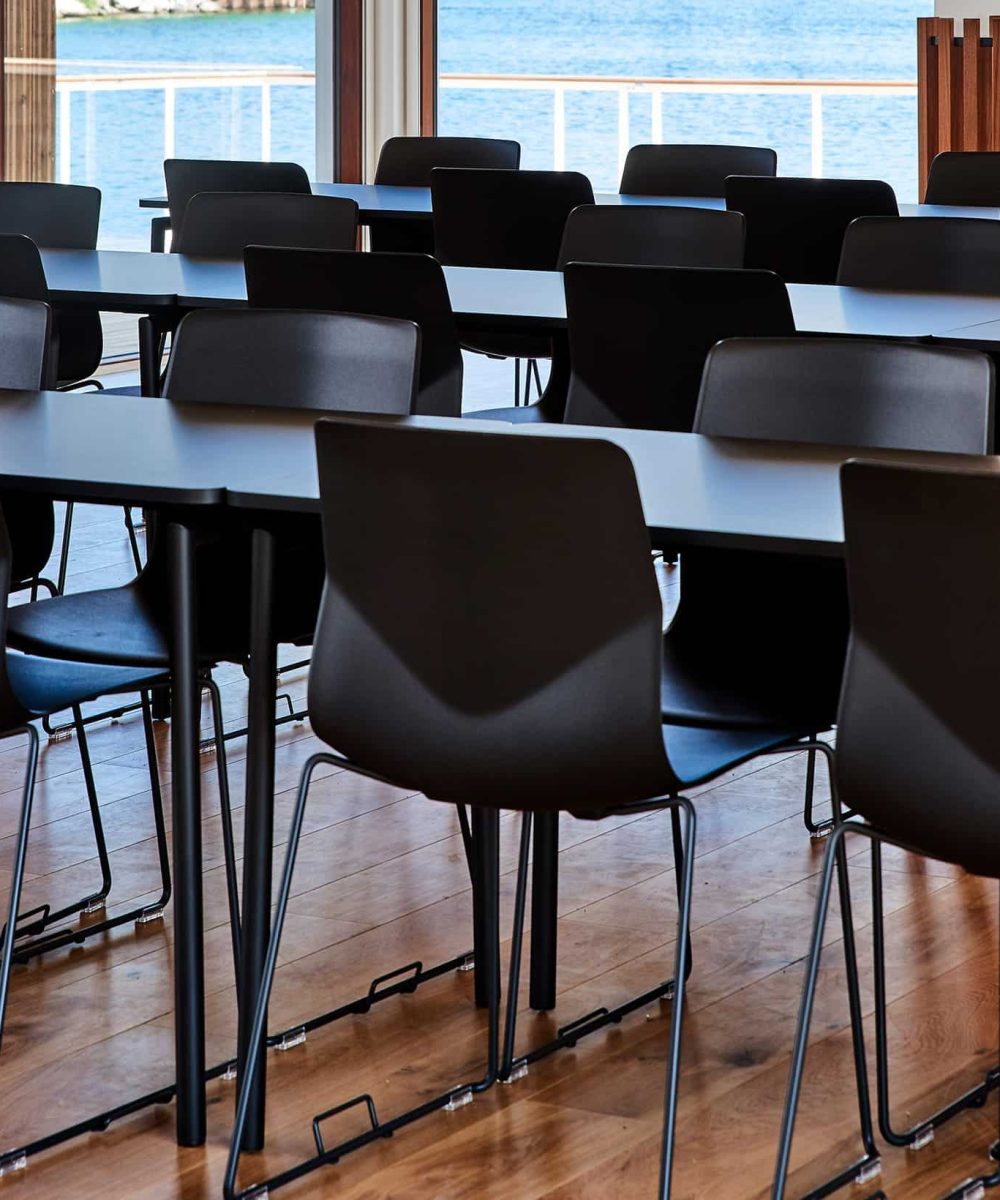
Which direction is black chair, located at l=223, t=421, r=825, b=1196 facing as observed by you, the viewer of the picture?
facing away from the viewer and to the right of the viewer

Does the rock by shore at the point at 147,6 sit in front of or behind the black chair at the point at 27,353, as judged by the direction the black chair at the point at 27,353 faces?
behind

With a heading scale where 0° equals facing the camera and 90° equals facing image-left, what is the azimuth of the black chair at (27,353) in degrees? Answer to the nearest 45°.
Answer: approximately 45°

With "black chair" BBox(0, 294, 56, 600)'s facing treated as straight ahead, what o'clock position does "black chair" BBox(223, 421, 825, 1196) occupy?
"black chair" BBox(223, 421, 825, 1196) is roughly at 10 o'clock from "black chair" BBox(0, 294, 56, 600).

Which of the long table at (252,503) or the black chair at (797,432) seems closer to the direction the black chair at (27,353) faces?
the long table

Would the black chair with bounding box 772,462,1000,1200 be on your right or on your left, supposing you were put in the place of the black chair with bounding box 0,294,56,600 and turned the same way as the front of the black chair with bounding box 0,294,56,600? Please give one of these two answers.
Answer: on your left

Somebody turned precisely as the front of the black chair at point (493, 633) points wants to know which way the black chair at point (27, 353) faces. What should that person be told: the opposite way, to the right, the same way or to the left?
the opposite way
